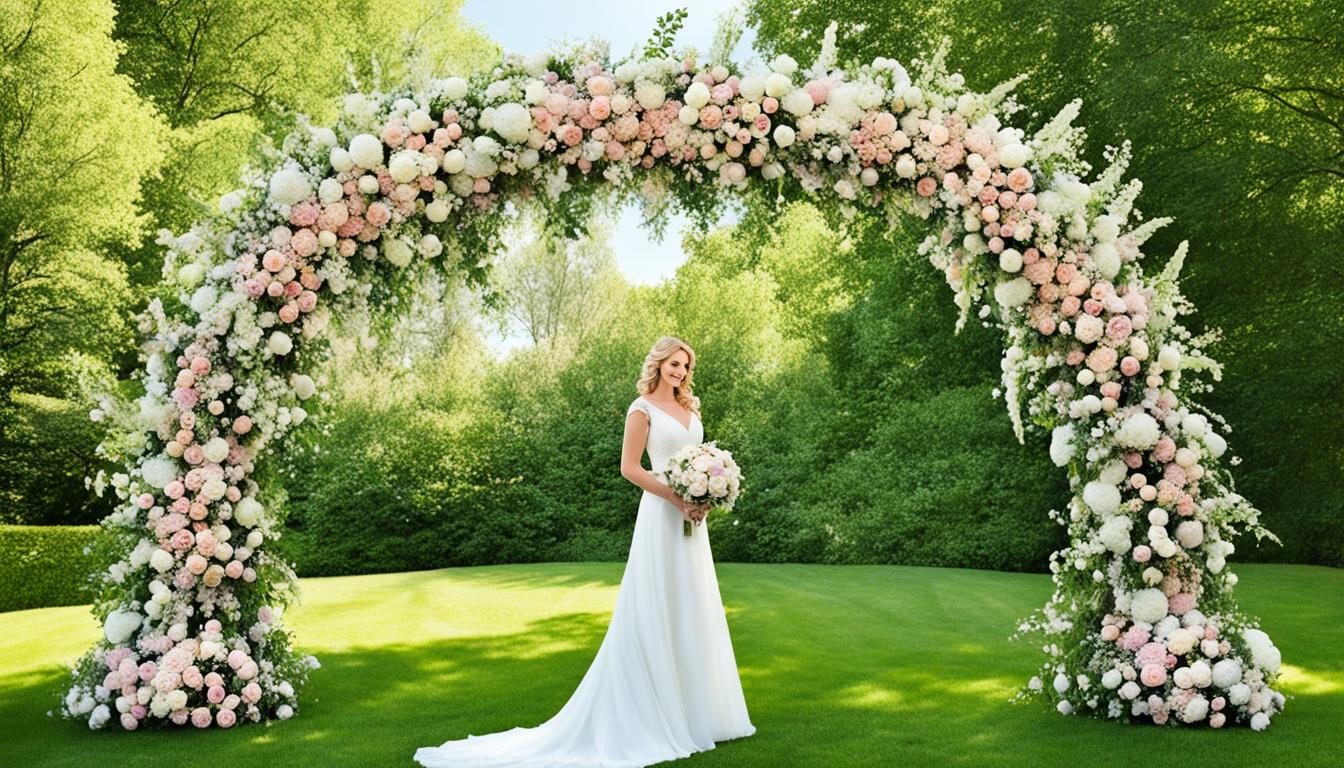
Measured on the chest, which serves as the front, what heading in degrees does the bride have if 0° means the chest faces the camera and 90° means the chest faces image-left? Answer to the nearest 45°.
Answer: approximately 315°

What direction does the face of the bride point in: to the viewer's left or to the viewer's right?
to the viewer's right
